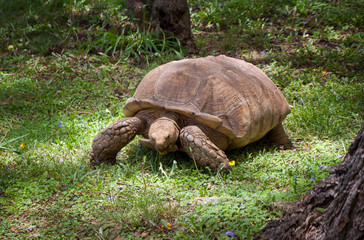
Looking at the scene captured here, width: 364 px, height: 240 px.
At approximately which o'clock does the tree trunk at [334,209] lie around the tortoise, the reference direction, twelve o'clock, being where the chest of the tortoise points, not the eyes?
The tree trunk is roughly at 10 o'clock from the tortoise.

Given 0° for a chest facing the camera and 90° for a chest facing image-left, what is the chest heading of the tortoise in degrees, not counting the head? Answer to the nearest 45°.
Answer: approximately 45°

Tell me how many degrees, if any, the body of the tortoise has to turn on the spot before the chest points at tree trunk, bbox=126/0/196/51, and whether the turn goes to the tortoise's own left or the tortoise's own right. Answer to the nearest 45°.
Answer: approximately 135° to the tortoise's own right
